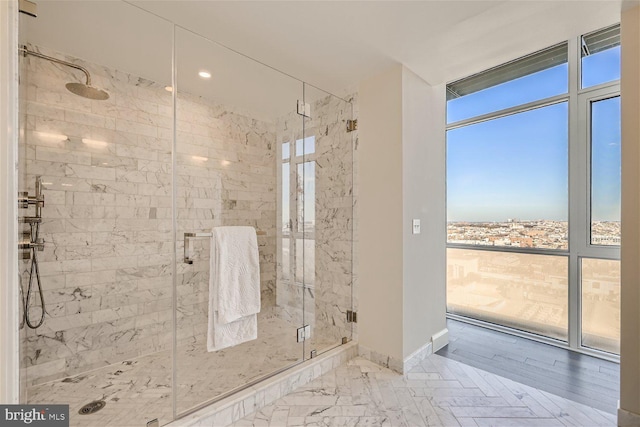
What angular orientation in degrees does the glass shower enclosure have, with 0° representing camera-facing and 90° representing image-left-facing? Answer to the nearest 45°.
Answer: approximately 315°

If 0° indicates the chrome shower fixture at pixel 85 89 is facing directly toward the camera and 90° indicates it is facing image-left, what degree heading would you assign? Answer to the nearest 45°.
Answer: approximately 270°

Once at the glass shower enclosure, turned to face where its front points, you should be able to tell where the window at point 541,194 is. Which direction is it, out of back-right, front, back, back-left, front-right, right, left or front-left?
front-left

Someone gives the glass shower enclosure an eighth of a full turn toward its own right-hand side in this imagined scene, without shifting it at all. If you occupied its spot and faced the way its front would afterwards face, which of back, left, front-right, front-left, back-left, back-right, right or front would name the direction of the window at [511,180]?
left

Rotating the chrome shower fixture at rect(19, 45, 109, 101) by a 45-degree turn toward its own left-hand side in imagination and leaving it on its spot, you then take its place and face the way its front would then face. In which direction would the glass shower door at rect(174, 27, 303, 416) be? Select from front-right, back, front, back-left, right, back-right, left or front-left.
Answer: right

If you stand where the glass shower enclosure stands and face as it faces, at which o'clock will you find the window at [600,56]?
The window is roughly at 11 o'clock from the glass shower enclosure.

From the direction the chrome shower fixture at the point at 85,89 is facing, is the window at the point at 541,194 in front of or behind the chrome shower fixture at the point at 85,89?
in front
